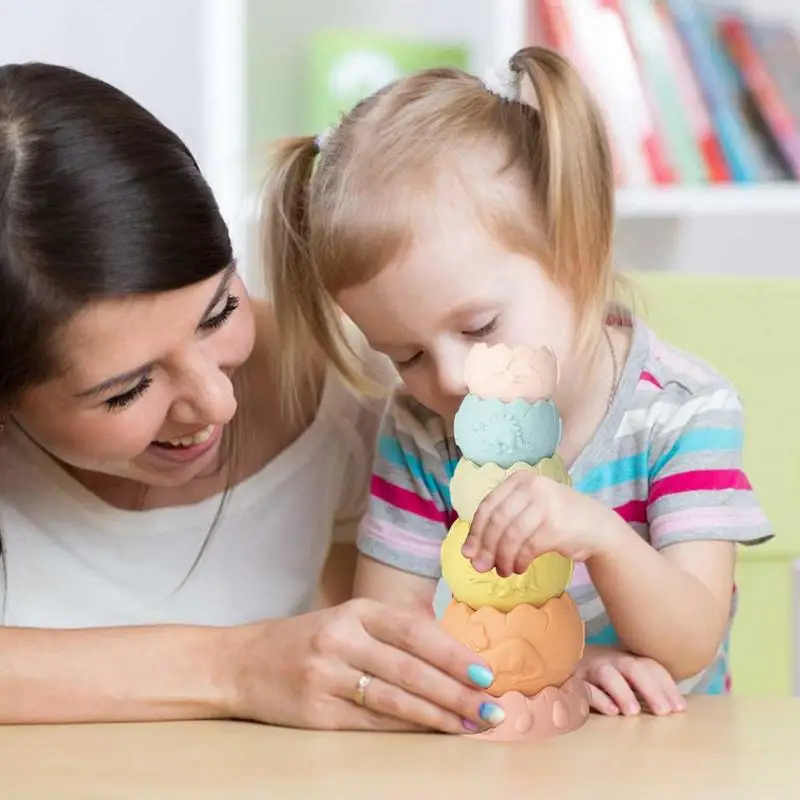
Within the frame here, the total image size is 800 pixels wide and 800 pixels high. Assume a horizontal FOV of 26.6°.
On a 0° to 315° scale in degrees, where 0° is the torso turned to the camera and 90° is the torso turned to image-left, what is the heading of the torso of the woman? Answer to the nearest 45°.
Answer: approximately 315°

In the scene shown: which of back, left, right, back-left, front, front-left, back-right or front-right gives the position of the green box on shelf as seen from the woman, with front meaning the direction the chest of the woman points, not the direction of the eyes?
back-left

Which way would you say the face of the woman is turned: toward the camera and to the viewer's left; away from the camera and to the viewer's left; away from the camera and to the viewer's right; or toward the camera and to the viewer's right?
toward the camera and to the viewer's right

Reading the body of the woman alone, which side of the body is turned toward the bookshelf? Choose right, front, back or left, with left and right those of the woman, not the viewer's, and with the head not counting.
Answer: left
